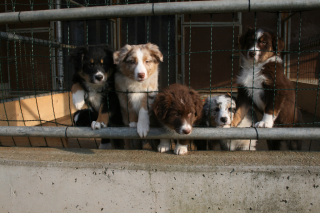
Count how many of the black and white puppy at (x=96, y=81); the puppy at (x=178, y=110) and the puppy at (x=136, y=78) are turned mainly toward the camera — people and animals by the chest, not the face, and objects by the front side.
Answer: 3

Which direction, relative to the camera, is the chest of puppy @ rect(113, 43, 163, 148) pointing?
toward the camera

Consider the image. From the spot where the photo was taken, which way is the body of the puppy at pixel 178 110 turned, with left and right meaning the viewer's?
facing the viewer

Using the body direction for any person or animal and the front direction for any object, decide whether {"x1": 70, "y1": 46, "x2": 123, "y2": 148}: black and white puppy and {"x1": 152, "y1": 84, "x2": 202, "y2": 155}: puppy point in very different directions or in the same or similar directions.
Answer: same or similar directions

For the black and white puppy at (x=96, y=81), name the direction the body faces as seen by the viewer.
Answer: toward the camera

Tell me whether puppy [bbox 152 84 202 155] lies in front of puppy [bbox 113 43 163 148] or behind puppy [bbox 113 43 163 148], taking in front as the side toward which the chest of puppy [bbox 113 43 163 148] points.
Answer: in front

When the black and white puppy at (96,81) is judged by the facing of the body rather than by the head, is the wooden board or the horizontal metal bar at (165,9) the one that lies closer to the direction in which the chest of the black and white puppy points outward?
the horizontal metal bar

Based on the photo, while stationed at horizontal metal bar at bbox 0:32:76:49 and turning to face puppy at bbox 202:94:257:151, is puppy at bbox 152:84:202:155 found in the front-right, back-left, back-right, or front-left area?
front-right

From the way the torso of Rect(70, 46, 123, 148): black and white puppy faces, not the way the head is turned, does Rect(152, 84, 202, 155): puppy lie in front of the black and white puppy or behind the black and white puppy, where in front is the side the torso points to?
in front
